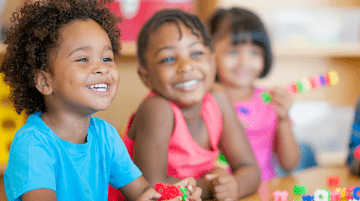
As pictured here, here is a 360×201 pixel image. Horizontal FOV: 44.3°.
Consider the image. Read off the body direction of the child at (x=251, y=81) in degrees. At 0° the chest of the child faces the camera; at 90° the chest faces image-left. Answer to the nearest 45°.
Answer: approximately 0°

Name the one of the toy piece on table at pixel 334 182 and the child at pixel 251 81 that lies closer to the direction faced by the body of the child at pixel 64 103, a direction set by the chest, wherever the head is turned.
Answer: the toy piece on table

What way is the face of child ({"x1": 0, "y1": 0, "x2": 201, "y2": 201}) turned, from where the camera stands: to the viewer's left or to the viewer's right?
to the viewer's right
